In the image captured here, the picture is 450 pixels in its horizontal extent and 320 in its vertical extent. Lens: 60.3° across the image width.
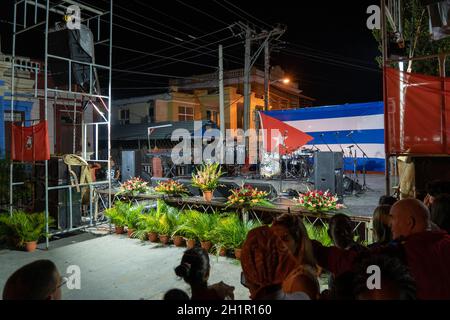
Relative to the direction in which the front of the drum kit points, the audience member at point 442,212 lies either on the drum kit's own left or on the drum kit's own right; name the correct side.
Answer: on the drum kit's own left

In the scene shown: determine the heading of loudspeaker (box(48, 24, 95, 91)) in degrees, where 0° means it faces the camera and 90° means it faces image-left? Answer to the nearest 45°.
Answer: approximately 315°

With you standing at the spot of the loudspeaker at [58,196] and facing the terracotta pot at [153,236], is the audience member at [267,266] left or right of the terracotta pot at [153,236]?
right

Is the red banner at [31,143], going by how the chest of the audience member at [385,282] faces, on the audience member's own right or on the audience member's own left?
on the audience member's own left

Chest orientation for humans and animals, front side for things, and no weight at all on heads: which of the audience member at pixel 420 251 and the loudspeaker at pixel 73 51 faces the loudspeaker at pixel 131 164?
the audience member

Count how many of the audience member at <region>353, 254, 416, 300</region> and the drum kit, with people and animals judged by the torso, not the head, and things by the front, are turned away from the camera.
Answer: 1

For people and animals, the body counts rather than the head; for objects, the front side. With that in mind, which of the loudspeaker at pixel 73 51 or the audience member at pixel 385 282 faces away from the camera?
the audience member

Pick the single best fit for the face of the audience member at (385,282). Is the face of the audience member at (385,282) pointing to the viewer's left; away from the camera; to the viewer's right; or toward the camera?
away from the camera

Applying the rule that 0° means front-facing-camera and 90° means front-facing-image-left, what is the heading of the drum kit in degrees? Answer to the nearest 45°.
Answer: approximately 45°

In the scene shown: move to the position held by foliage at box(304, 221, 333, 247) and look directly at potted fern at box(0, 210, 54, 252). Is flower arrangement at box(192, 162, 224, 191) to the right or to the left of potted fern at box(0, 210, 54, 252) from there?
right

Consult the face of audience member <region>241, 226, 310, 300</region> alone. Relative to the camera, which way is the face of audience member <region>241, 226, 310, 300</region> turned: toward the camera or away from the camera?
away from the camera

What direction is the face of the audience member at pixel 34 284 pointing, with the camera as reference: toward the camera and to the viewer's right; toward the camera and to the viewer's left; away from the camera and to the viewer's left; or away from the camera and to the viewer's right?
away from the camera and to the viewer's right

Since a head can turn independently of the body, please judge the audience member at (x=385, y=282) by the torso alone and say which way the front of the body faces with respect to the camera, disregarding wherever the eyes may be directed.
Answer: away from the camera

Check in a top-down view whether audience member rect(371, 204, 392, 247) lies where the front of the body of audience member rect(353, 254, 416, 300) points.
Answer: yes
